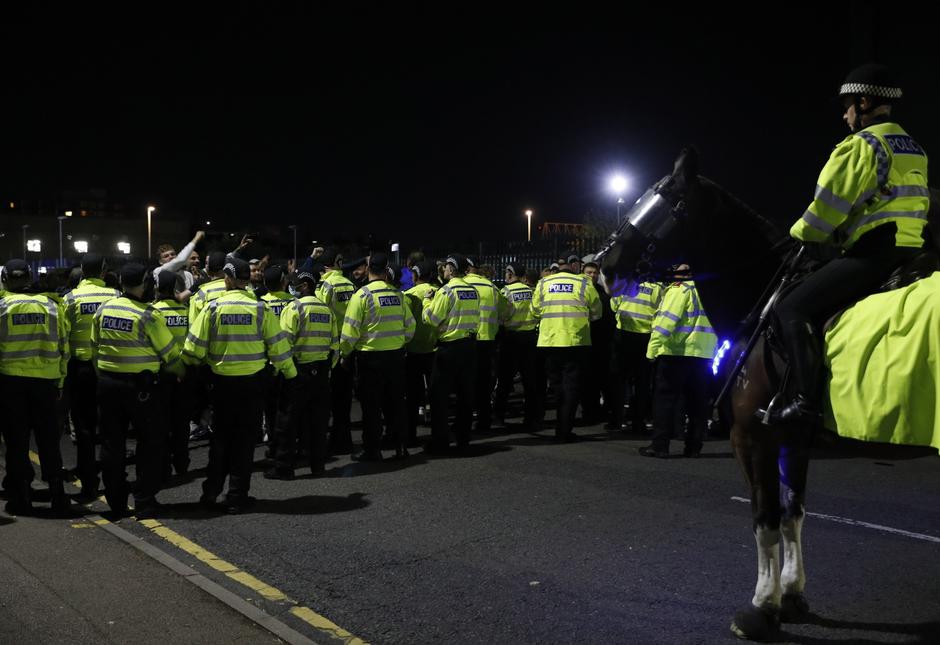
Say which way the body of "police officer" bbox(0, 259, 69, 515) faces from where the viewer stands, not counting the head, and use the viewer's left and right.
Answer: facing away from the viewer

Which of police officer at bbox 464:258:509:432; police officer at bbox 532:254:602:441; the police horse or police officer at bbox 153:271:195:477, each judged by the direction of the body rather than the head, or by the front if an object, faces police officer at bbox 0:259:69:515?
the police horse

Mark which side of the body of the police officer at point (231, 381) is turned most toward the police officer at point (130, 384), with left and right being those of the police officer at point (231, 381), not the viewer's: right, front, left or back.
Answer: left

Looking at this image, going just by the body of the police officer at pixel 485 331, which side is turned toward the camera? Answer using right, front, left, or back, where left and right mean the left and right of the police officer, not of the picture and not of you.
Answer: back

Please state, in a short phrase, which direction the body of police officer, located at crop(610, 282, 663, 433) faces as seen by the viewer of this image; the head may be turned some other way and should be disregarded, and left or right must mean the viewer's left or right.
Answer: facing away from the viewer

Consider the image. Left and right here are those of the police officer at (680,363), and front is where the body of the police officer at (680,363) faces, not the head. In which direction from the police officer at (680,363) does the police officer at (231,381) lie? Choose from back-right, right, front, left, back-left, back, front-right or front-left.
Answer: left

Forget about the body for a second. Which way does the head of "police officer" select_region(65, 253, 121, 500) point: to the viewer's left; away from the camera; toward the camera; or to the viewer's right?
away from the camera

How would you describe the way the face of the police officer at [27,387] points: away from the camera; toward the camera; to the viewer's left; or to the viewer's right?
away from the camera

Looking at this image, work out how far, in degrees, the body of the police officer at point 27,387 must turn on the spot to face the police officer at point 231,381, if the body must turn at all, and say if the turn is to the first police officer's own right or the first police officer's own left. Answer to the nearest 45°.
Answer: approximately 135° to the first police officer's own right

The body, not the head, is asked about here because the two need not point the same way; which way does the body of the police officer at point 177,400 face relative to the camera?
away from the camera

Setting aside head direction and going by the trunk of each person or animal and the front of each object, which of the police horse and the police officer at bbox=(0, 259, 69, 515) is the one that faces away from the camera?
the police officer

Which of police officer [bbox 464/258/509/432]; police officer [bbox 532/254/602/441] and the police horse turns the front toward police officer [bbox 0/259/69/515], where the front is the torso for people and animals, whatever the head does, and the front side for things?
the police horse

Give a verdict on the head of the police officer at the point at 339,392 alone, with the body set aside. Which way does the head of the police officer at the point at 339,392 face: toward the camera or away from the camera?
away from the camera

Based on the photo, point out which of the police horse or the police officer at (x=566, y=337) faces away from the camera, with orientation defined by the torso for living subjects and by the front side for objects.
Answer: the police officer

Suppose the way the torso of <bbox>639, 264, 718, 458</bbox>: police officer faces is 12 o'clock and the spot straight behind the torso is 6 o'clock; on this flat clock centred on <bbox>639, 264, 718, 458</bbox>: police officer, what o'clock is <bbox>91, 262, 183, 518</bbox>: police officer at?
<bbox>91, 262, 183, 518</bbox>: police officer is roughly at 9 o'clock from <bbox>639, 264, 718, 458</bbox>: police officer.
